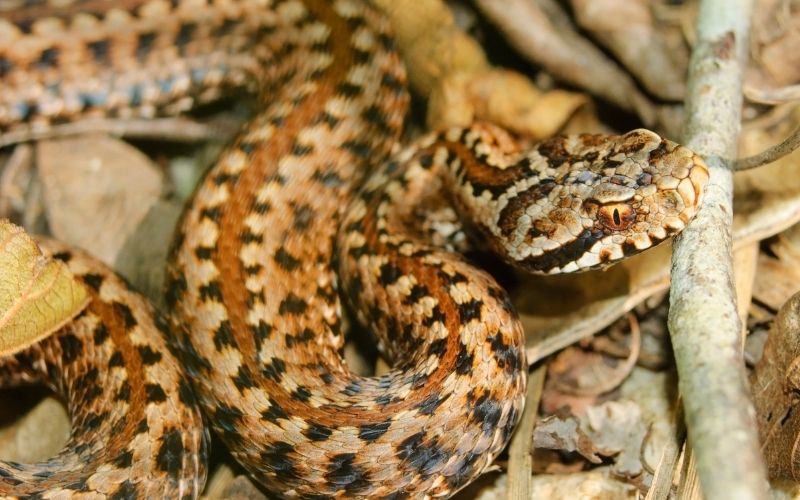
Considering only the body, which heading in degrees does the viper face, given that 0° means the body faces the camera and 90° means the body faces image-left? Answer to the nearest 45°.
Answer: approximately 270°

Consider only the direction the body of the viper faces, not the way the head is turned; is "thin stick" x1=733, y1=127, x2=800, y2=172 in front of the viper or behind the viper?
in front

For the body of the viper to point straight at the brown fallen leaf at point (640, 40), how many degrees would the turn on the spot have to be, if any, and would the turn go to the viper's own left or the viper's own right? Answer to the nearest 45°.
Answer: approximately 45° to the viper's own left

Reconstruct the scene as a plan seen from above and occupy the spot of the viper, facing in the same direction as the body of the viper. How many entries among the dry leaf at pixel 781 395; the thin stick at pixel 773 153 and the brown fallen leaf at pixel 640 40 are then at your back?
0

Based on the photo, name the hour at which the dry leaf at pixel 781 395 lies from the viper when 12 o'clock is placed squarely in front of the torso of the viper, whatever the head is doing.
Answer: The dry leaf is roughly at 1 o'clock from the viper.

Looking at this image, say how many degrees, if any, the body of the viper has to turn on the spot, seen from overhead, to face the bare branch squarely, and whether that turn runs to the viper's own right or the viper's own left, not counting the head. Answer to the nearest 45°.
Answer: approximately 45° to the viper's own right
